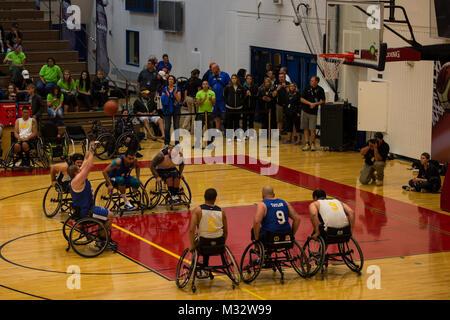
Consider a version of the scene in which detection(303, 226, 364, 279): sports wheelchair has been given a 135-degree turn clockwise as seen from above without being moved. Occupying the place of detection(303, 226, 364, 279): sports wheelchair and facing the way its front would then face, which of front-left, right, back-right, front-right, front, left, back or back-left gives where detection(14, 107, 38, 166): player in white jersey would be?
back

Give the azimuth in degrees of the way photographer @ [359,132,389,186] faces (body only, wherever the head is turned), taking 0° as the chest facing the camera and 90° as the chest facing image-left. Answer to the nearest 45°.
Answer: approximately 45°

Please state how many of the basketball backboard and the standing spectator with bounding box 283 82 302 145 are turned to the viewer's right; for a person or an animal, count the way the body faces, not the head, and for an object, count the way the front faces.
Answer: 0

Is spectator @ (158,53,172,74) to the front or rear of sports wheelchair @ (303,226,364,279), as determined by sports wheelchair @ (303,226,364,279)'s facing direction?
to the front

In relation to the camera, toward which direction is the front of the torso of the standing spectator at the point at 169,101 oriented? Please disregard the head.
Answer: toward the camera

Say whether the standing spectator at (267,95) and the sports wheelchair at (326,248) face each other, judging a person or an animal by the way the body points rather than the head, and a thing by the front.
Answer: yes

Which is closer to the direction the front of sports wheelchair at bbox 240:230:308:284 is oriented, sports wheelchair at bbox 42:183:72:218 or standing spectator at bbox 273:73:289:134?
the standing spectator

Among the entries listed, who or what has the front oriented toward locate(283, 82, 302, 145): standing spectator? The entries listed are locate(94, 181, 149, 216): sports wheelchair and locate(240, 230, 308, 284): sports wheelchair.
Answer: locate(240, 230, 308, 284): sports wheelchair

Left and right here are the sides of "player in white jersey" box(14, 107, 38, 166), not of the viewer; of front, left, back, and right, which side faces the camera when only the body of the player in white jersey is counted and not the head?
front

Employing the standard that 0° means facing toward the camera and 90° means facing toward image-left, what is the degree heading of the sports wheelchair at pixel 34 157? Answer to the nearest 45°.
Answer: approximately 0°

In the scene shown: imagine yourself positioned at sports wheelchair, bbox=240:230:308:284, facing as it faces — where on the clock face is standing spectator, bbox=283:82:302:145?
The standing spectator is roughly at 12 o'clock from the sports wheelchair.

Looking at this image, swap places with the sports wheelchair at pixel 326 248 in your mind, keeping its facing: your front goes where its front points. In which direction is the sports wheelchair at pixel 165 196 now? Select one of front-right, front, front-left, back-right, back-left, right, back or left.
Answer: front-left

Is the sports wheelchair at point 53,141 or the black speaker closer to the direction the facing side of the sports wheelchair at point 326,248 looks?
the black speaker

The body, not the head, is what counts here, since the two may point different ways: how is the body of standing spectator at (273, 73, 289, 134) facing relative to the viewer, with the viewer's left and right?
facing the viewer
